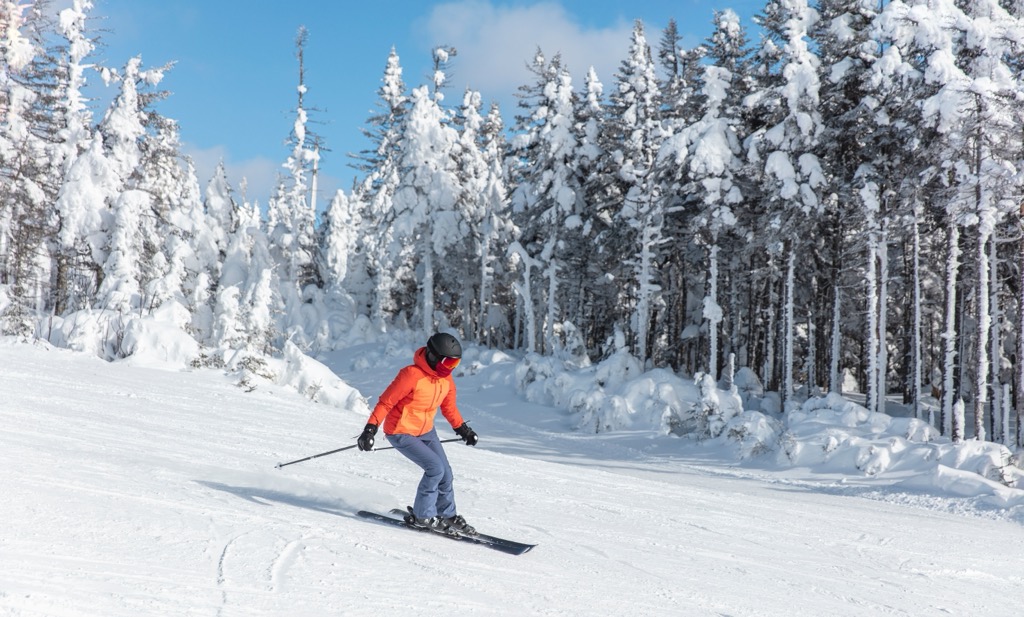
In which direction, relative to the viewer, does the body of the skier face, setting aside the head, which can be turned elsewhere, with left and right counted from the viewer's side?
facing the viewer and to the right of the viewer

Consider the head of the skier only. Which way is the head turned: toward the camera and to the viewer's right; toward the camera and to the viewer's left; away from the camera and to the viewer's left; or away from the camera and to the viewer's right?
toward the camera and to the viewer's right

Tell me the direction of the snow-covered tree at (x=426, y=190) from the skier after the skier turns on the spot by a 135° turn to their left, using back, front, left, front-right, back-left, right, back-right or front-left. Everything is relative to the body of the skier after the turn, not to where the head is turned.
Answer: front

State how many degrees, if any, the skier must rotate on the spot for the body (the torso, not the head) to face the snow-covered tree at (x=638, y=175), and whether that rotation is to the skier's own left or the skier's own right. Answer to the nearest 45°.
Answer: approximately 135° to the skier's own left

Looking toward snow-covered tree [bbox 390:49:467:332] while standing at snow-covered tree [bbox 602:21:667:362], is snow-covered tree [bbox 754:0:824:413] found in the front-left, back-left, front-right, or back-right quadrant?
back-left

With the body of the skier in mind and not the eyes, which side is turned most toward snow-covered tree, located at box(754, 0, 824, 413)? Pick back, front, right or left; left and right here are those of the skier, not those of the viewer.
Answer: left
